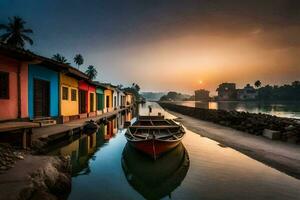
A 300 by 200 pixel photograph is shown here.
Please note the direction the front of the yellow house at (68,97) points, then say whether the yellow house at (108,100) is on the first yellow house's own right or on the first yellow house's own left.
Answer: on the first yellow house's own left

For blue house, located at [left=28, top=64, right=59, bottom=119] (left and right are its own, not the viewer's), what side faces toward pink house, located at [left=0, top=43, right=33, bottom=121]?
right

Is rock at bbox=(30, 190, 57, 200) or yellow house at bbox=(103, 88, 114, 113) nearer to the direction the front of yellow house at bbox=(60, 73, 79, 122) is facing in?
the rock

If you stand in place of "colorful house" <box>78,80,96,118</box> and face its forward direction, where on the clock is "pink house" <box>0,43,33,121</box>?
The pink house is roughly at 2 o'clock from the colorful house.

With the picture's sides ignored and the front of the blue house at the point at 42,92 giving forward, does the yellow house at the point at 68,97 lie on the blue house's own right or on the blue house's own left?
on the blue house's own left

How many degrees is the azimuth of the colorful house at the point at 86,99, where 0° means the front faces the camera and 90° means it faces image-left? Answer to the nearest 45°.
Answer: approximately 315°

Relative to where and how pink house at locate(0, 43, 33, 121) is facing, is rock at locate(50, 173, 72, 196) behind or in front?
in front

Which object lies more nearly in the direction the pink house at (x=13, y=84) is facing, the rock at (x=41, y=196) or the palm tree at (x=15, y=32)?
the rock

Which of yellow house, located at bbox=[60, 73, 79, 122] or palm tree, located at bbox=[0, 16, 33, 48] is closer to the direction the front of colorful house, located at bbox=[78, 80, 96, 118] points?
the yellow house

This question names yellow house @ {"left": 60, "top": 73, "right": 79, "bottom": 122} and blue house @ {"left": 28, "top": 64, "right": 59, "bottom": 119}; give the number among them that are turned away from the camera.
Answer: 0

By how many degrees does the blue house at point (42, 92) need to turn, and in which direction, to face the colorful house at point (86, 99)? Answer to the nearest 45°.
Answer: approximately 90° to its left

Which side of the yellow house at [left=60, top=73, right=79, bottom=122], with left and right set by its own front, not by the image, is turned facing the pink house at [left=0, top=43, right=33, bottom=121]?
right
